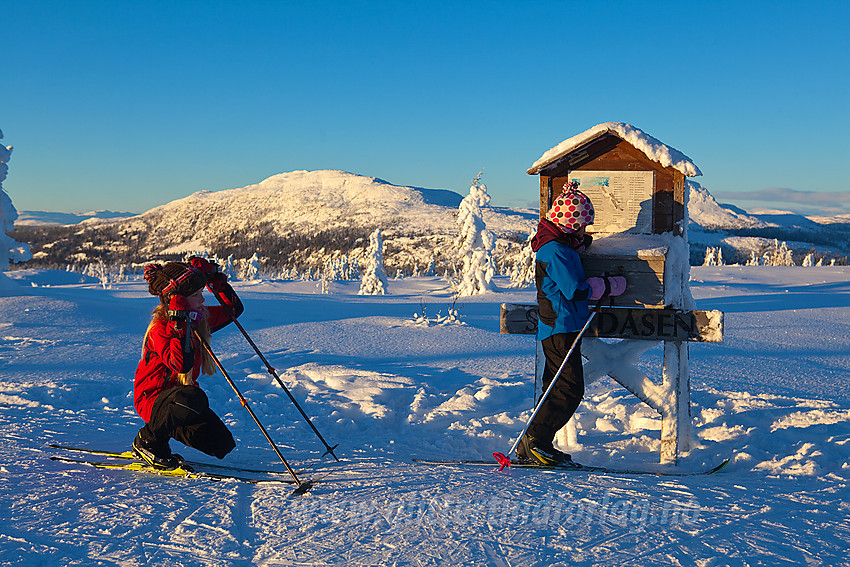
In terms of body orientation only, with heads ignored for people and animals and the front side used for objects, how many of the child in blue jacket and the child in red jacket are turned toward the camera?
0

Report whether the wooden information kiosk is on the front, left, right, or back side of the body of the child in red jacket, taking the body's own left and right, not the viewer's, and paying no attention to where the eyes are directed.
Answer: front

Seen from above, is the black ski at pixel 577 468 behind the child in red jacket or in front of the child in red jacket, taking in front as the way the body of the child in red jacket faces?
in front

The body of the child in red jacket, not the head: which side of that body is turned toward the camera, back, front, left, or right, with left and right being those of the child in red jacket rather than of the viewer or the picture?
right

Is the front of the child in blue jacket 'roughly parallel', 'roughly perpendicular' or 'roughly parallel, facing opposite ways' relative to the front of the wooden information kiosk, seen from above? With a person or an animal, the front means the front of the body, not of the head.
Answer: roughly perpendicular

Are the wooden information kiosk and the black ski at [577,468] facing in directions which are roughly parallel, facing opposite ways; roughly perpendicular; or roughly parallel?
roughly perpendicular

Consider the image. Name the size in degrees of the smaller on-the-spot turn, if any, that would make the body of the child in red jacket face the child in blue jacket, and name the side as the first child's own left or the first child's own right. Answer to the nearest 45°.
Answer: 0° — they already face them
